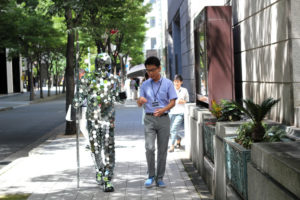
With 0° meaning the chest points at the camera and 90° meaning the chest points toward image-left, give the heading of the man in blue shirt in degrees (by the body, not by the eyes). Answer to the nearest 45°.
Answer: approximately 0°

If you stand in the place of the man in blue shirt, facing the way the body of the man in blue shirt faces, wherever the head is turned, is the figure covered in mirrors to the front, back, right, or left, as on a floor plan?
right

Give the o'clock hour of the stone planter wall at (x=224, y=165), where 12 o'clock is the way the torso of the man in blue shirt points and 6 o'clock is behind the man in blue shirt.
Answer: The stone planter wall is roughly at 11 o'clock from the man in blue shirt.
